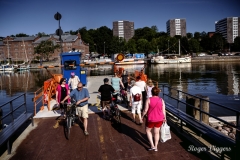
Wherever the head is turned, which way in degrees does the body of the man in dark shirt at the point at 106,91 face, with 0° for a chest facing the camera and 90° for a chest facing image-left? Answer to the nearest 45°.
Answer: approximately 180°
